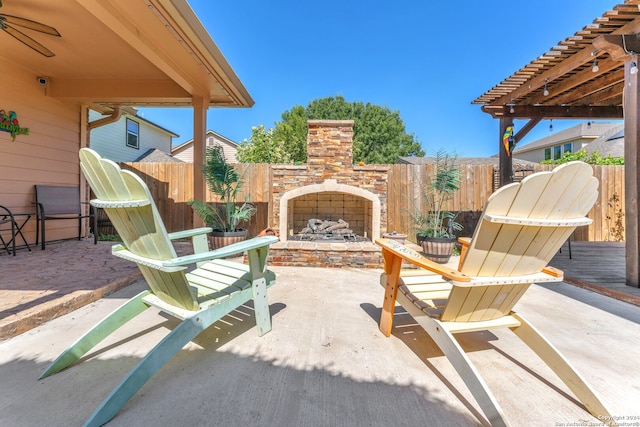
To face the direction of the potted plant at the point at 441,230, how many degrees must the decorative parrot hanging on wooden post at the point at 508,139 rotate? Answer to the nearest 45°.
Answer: approximately 45° to its right

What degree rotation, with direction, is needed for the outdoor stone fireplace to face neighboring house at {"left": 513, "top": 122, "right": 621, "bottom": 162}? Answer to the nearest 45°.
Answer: approximately 135° to its left

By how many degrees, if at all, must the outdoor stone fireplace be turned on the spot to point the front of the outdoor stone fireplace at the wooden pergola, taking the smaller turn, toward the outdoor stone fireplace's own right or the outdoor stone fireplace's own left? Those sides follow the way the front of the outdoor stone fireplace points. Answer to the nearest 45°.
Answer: approximately 90° to the outdoor stone fireplace's own left
